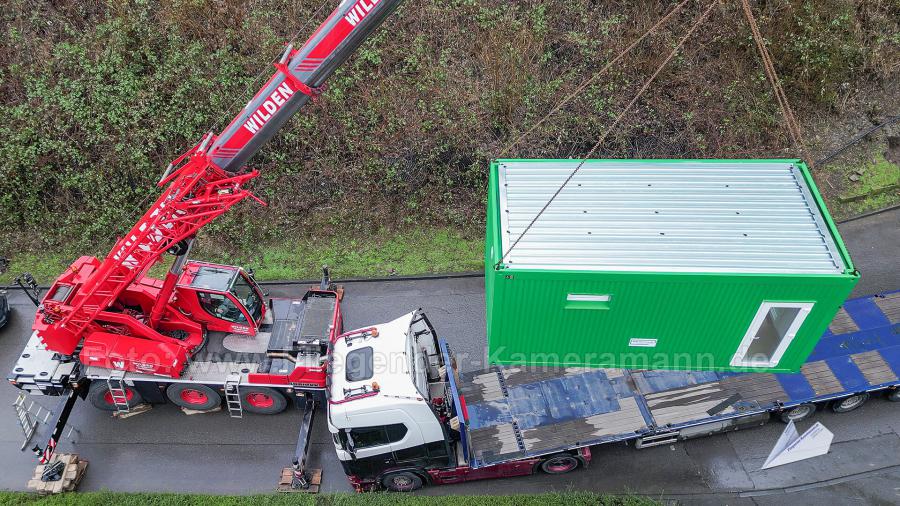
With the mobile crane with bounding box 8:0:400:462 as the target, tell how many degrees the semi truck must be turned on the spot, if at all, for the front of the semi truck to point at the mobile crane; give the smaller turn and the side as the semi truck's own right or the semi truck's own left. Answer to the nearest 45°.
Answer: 0° — it already faces it

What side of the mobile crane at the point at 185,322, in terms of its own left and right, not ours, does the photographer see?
right

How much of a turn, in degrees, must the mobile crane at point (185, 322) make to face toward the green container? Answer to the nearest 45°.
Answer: approximately 45° to its right

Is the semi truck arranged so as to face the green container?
no

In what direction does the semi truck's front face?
to the viewer's left
